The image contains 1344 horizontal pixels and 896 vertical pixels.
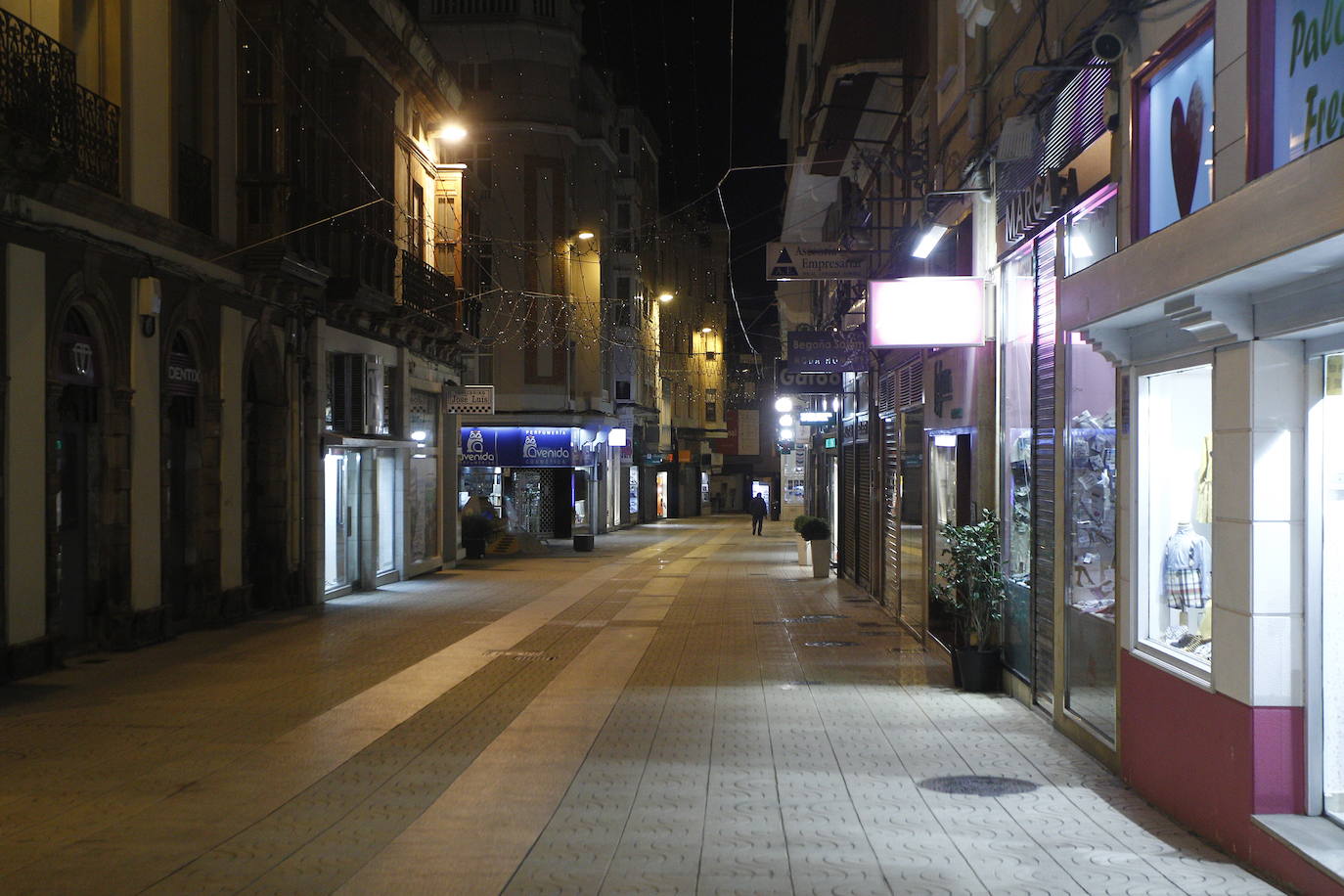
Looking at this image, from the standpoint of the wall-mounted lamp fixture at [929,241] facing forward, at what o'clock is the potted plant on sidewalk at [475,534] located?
The potted plant on sidewalk is roughly at 2 o'clock from the wall-mounted lamp fixture.

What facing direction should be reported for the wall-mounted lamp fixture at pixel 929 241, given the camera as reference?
facing to the left of the viewer

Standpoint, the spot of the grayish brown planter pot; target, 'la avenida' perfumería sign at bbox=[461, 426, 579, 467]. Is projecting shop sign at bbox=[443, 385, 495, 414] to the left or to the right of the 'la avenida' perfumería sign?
left

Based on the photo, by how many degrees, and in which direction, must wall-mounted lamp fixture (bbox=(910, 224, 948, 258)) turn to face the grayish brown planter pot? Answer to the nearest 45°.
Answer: approximately 90° to its right

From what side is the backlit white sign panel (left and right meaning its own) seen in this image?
front

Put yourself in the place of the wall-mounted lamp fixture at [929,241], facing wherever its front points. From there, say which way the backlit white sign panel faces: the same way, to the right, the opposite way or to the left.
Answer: to the left

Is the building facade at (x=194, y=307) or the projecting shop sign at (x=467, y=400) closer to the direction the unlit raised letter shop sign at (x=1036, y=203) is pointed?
the building facade

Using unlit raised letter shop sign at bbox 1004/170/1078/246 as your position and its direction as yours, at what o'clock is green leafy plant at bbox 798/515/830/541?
The green leafy plant is roughly at 4 o'clock from the unlit raised letter shop sign.

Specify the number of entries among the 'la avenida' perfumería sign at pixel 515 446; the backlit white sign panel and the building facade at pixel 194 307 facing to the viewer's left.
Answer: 0

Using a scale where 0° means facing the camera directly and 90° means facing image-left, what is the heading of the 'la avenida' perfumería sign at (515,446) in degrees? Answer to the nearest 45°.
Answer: approximately 0°

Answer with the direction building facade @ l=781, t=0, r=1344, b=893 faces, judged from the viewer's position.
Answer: facing the viewer and to the left of the viewer
